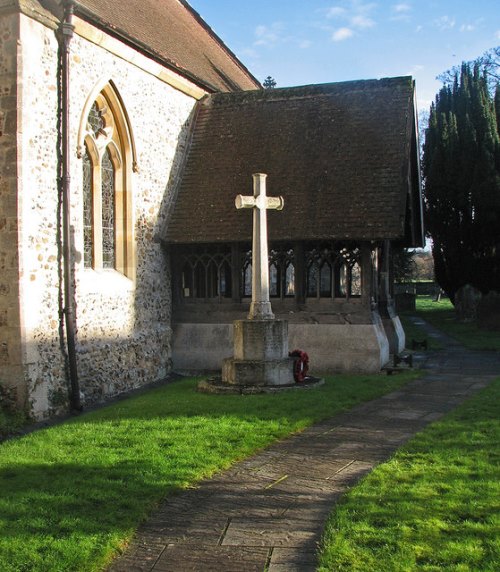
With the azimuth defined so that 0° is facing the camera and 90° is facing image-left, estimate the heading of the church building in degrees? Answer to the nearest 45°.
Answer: approximately 270°
